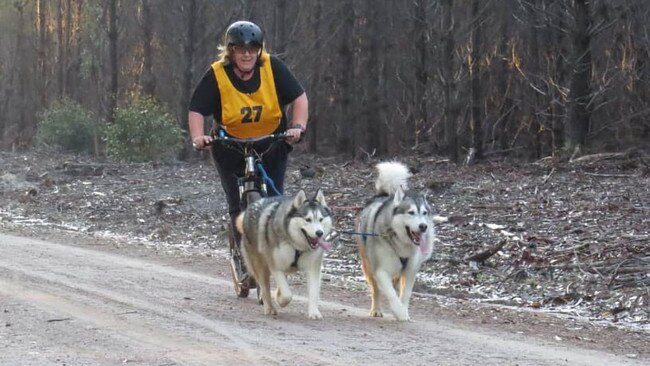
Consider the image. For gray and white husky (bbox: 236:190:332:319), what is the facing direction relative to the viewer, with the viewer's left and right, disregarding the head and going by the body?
facing the viewer and to the right of the viewer

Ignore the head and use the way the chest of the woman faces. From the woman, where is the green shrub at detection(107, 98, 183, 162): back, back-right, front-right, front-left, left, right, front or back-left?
back

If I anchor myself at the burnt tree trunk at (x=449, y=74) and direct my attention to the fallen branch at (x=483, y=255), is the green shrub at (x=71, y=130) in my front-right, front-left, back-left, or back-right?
back-right

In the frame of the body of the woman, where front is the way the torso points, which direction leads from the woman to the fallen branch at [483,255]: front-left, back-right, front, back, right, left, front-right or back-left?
back-left

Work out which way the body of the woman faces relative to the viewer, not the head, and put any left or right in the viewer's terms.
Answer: facing the viewer

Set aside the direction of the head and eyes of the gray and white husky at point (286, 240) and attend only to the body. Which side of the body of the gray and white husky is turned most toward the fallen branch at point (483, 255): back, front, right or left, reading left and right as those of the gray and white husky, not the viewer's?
left

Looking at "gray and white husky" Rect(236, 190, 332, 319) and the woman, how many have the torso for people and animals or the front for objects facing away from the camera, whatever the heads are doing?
0

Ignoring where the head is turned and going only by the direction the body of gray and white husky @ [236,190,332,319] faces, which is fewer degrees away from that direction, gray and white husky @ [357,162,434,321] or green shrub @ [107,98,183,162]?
the gray and white husky

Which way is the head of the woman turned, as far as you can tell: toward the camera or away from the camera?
toward the camera

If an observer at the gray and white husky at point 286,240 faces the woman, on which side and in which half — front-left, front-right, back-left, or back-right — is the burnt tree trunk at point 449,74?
front-right
